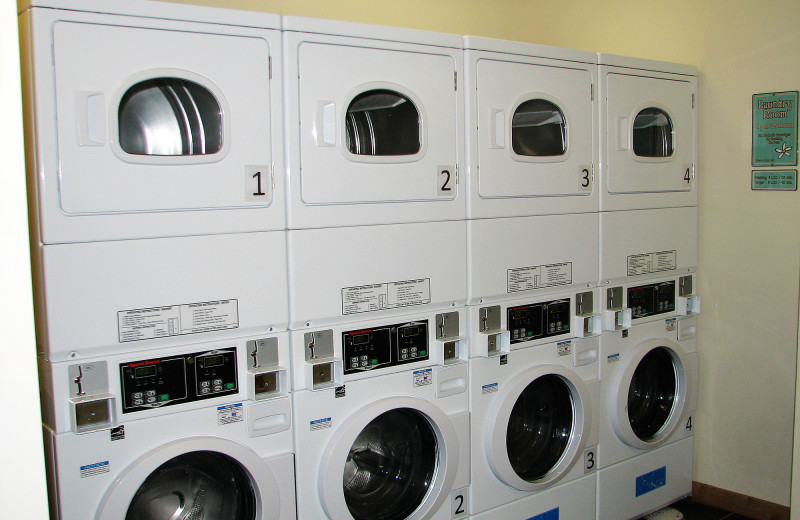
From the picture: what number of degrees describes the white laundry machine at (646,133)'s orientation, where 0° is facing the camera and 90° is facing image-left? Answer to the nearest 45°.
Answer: approximately 315°

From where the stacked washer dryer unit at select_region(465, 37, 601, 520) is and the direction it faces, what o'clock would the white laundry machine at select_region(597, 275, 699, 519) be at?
The white laundry machine is roughly at 9 o'clock from the stacked washer dryer unit.

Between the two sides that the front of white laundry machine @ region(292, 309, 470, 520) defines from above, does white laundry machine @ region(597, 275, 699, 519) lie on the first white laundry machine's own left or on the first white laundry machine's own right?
on the first white laundry machine's own left

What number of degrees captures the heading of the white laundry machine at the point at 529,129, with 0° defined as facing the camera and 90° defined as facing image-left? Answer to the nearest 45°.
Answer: approximately 315°

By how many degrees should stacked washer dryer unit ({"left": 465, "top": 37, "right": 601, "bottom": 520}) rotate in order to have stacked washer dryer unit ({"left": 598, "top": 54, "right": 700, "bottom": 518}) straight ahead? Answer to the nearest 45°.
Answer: approximately 90° to its left

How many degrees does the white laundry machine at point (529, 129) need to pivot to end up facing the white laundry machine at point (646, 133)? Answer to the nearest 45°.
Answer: approximately 90° to its left

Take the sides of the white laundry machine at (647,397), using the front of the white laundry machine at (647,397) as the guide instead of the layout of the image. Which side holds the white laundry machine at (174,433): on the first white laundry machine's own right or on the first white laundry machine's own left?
on the first white laundry machine's own right

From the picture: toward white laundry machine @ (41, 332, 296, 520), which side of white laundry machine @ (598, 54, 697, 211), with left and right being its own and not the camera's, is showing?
right

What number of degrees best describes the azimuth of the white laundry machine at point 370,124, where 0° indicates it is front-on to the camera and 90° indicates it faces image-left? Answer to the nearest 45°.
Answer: approximately 315°

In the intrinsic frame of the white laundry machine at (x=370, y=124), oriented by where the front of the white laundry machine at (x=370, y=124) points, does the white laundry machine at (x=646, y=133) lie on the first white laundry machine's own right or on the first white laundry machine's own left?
on the first white laundry machine's own left
